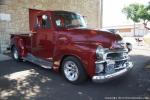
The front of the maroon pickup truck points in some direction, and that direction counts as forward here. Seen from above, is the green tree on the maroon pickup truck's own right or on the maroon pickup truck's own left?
on the maroon pickup truck's own left

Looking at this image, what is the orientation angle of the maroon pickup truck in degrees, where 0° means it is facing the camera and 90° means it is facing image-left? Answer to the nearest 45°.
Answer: approximately 315°
